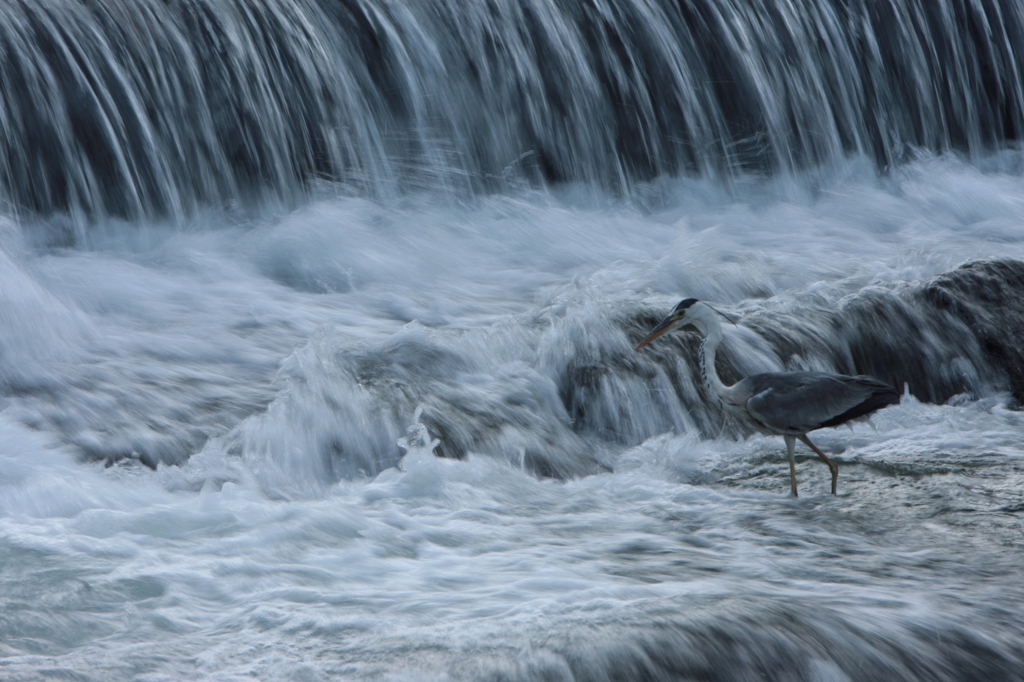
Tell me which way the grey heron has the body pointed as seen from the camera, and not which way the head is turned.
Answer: to the viewer's left
